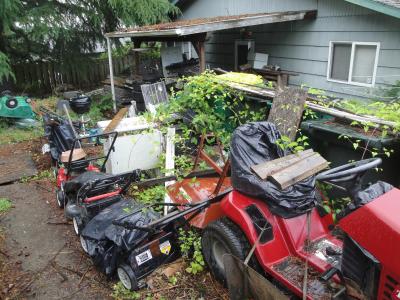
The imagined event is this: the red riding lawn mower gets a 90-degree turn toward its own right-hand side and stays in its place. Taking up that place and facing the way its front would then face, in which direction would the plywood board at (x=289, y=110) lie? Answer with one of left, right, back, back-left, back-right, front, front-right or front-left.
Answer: back-right

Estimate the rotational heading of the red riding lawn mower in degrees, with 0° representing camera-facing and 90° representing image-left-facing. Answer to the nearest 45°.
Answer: approximately 315°

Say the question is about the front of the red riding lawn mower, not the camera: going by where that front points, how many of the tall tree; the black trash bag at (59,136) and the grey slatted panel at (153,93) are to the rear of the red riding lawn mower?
3

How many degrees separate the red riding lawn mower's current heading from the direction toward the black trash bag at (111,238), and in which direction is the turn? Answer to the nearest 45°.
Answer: approximately 135° to its right

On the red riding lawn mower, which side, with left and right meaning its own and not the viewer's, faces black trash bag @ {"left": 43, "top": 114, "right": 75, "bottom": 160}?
back

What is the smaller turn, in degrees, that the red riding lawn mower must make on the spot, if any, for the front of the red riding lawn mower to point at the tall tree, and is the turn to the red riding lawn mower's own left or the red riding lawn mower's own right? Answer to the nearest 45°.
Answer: approximately 180°

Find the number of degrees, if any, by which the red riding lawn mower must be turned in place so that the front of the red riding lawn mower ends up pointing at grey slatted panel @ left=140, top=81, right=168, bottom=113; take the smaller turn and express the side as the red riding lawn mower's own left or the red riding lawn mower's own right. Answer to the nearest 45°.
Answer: approximately 180°
